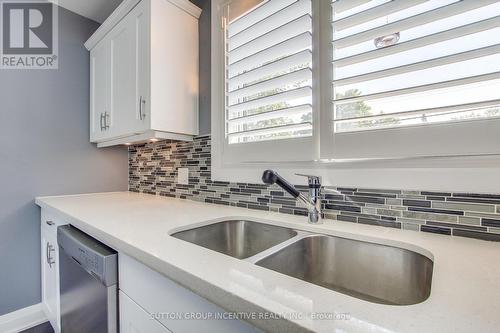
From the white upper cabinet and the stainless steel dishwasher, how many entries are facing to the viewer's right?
0

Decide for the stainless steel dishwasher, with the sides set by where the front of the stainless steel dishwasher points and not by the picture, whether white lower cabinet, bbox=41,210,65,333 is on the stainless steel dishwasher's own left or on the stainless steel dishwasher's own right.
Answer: on the stainless steel dishwasher's own right

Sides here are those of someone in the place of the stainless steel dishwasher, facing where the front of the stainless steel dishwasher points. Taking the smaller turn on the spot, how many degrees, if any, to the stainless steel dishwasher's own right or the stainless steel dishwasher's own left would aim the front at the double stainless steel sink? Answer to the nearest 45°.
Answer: approximately 90° to the stainless steel dishwasher's own left

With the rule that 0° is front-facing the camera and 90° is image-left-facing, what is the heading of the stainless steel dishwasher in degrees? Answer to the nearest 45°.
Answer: approximately 45°

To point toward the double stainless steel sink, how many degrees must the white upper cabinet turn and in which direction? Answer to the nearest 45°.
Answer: approximately 90° to its left

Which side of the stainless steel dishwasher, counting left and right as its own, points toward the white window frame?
left

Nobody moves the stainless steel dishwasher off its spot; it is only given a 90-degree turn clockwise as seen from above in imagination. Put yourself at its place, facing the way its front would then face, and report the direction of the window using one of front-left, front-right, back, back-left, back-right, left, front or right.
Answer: back

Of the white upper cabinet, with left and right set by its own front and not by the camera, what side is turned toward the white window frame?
left
